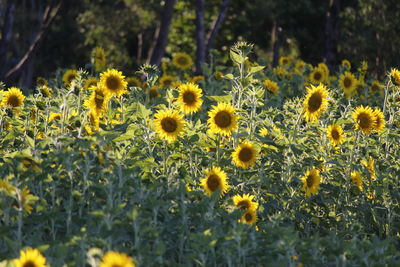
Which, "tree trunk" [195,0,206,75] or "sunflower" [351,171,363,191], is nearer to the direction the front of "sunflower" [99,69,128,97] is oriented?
the sunflower

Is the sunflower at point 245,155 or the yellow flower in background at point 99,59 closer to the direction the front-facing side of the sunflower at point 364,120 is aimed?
the sunflower

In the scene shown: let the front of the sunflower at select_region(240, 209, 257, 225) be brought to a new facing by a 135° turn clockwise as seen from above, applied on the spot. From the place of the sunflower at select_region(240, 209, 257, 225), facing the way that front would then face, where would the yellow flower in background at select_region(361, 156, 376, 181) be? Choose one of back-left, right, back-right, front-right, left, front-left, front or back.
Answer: right

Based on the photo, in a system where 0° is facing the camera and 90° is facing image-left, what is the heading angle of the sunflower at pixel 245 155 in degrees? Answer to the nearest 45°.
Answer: approximately 0°

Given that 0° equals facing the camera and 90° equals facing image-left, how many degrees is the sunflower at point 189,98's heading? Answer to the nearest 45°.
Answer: approximately 0°
